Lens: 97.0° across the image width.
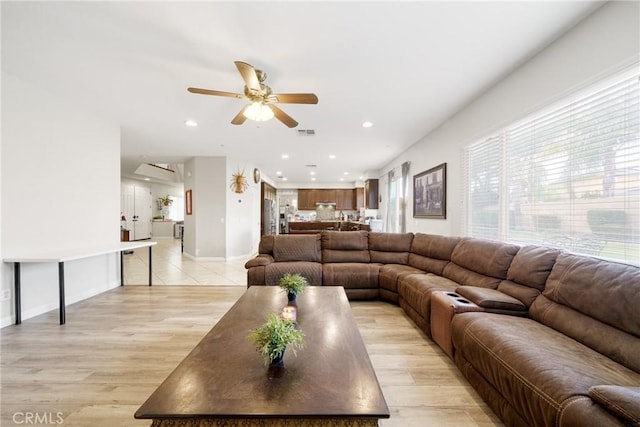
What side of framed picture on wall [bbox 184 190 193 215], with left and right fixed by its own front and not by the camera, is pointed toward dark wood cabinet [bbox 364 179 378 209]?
back

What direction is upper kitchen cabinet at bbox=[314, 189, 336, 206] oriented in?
toward the camera

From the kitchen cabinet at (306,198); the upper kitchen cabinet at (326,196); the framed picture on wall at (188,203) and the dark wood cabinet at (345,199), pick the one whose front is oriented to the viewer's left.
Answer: the framed picture on wall

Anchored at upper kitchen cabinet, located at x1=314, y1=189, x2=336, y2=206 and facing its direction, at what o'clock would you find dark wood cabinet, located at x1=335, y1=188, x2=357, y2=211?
The dark wood cabinet is roughly at 9 o'clock from the upper kitchen cabinet.

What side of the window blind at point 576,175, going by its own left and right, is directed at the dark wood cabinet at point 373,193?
right

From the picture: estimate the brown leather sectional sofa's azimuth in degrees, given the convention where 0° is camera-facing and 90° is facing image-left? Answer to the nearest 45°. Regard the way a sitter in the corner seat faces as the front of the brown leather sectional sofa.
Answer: approximately 45°

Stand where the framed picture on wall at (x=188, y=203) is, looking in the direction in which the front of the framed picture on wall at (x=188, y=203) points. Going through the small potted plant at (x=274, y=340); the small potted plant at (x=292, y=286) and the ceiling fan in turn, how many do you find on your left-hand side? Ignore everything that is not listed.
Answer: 3

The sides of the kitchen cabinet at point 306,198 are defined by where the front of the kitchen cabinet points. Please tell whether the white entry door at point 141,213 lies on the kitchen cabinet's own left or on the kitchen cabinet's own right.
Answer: on the kitchen cabinet's own right

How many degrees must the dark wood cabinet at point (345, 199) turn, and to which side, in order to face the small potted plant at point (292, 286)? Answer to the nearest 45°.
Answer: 0° — it already faces it

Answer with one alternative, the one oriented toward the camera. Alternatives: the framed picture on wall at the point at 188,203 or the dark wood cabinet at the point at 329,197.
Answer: the dark wood cabinet

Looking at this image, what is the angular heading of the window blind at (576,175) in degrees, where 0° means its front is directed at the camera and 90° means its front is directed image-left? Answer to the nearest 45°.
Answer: approximately 45°

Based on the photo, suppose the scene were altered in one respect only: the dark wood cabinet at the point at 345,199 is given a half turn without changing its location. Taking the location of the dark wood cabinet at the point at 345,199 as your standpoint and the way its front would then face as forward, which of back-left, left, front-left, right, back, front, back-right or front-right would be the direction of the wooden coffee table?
back

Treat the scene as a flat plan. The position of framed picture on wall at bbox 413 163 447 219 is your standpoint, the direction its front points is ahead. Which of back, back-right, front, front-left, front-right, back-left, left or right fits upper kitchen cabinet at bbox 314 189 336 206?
right

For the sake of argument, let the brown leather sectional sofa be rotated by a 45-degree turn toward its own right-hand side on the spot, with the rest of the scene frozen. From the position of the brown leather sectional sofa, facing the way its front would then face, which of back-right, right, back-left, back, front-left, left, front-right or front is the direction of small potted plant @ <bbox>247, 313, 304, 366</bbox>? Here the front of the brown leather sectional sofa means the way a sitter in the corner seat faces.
front-left

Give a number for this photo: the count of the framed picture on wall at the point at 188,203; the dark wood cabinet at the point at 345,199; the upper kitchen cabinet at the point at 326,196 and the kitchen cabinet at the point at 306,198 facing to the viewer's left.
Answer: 1

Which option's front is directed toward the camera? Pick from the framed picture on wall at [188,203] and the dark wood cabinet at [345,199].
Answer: the dark wood cabinet

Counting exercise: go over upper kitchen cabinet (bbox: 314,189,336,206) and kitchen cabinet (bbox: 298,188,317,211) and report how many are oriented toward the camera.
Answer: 2

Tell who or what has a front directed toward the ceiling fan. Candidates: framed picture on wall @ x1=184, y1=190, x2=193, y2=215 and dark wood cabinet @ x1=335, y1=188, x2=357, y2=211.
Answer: the dark wood cabinet

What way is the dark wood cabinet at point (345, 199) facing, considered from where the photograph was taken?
facing the viewer

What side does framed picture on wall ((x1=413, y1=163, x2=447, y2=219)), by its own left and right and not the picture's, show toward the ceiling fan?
front
